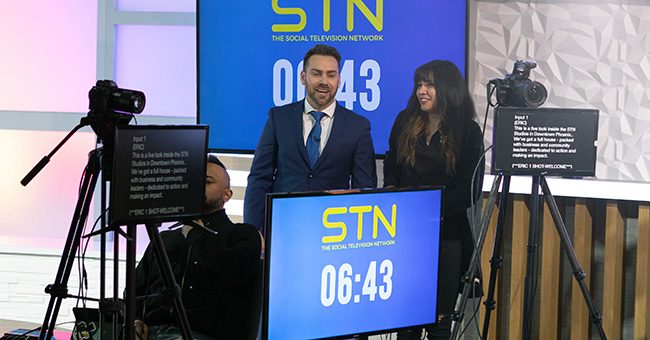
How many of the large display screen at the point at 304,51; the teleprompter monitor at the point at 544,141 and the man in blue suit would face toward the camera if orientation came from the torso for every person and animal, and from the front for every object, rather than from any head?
3

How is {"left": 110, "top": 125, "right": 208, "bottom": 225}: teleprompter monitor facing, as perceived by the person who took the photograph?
facing the viewer and to the right of the viewer

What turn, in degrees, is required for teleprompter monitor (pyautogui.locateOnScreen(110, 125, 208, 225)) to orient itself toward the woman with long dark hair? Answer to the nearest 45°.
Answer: approximately 90° to its left

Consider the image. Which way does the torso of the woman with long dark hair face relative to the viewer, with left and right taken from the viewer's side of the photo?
facing the viewer and to the left of the viewer

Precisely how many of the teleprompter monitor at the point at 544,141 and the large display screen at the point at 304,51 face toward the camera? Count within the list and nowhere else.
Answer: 2

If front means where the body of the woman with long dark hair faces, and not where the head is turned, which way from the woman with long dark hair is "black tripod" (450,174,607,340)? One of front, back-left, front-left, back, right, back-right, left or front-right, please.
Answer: left

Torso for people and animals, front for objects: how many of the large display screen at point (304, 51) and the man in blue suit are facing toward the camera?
2

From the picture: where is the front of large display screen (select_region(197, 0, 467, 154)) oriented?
toward the camera

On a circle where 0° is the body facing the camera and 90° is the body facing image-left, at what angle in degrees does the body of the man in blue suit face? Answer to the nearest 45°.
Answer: approximately 0°
